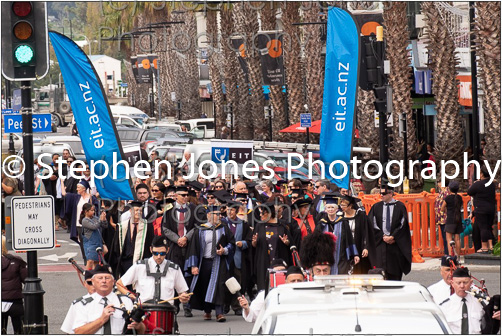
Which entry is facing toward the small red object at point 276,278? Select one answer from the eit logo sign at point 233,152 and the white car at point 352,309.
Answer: the eit logo sign

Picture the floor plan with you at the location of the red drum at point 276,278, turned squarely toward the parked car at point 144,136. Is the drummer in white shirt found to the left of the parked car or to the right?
left

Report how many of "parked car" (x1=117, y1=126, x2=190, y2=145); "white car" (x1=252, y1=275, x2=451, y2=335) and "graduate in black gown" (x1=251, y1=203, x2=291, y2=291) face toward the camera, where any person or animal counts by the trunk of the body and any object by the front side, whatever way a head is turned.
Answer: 2

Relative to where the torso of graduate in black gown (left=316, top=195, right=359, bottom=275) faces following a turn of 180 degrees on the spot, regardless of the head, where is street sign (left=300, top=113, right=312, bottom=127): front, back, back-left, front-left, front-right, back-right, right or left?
front

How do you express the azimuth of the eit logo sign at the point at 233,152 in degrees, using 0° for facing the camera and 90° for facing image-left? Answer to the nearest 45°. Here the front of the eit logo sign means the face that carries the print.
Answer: approximately 0°
